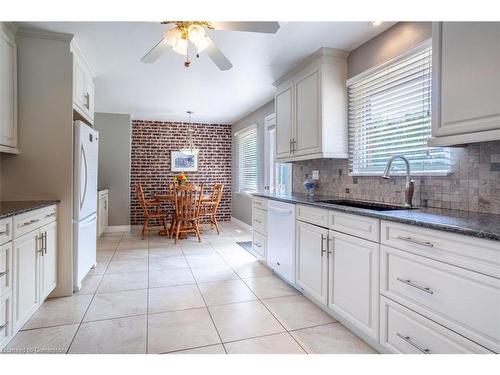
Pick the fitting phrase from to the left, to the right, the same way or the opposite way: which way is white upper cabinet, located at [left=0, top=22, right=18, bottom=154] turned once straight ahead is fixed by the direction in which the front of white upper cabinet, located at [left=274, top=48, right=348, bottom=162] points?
the opposite way

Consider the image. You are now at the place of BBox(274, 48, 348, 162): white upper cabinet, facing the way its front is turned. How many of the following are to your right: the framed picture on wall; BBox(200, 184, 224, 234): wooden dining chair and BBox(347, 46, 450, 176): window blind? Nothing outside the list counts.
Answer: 2

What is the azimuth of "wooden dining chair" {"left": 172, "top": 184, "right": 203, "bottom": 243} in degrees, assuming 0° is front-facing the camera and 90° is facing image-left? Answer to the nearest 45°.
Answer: approximately 180°

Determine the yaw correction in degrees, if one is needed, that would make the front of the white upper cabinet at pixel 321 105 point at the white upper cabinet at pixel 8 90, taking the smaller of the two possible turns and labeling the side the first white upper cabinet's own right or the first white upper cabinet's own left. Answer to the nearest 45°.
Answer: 0° — it already faces it

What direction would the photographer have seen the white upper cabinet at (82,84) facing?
facing to the right of the viewer

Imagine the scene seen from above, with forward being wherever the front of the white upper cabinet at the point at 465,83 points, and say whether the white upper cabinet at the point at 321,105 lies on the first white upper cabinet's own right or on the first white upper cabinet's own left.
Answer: on the first white upper cabinet's own right

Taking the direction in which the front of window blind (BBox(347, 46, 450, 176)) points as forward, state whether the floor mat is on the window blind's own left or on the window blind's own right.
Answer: on the window blind's own right

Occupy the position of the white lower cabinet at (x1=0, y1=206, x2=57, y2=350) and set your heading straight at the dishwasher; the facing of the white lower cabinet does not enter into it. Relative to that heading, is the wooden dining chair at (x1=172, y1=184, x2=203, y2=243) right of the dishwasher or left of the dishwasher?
left

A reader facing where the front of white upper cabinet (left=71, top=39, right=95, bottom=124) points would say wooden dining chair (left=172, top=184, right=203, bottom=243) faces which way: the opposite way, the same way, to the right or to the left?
to the left

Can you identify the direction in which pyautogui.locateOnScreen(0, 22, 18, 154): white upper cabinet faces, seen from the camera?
facing to the right of the viewer

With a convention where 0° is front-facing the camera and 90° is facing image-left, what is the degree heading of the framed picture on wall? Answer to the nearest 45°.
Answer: approximately 0°

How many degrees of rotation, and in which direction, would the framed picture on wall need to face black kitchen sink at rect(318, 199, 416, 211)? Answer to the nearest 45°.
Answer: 0° — it already faces it

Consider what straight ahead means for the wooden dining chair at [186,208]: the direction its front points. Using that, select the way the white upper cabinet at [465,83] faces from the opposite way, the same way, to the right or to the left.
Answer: to the left

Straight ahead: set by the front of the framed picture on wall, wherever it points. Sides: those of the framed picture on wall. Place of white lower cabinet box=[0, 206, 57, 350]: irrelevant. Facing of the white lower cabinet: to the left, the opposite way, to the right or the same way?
to the left
